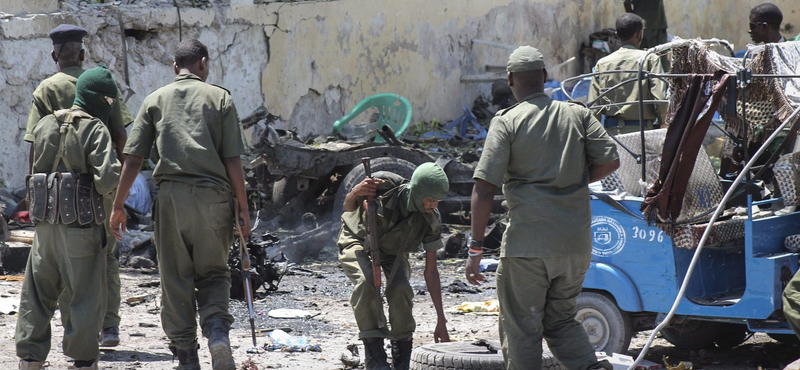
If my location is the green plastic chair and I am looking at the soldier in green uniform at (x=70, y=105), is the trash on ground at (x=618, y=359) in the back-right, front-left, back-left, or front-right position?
front-left

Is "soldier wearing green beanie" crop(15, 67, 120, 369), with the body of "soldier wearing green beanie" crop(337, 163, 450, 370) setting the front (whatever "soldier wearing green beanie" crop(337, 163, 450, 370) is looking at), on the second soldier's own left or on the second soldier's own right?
on the second soldier's own right

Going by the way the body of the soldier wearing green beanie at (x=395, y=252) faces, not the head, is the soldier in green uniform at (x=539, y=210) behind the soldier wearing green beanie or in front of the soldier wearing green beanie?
in front

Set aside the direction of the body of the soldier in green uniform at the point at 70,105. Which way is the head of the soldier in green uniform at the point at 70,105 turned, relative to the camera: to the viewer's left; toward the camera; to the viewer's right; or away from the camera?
away from the camera

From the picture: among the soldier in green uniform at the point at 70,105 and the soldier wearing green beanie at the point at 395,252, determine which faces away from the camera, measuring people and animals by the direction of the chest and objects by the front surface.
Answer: the soldier in green uniform

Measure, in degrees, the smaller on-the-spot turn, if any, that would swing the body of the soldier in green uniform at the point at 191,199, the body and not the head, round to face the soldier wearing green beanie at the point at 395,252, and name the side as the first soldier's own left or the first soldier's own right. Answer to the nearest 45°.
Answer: approximately 90° to the first soldier's own right

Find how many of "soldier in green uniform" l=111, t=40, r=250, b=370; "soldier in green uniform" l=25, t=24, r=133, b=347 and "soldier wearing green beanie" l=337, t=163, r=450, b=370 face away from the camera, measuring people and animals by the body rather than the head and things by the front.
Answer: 2

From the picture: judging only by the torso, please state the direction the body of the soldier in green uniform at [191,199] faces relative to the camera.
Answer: away from the camera

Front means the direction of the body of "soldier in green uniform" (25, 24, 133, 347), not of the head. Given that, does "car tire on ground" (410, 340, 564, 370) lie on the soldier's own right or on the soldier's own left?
on the soldier's own right

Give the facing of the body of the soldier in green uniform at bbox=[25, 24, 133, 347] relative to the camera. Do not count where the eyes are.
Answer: away from the camera

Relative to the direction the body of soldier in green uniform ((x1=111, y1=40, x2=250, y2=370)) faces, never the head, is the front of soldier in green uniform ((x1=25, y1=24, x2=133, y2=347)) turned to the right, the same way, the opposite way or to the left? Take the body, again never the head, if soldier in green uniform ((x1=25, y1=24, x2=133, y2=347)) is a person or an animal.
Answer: the same way

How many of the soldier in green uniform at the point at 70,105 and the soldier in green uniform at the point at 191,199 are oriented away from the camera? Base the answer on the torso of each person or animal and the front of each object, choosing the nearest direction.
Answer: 2

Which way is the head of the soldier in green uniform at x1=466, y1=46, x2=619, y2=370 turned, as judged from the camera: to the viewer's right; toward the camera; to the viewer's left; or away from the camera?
away from the camera
